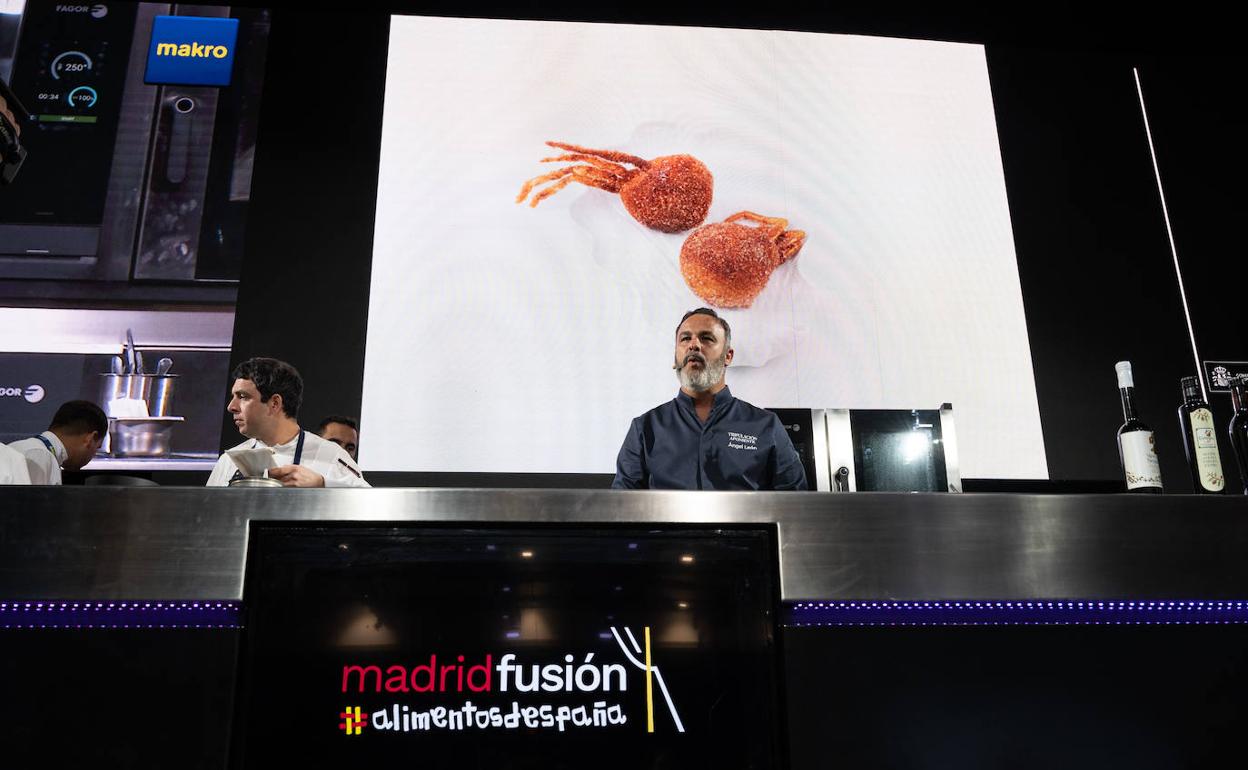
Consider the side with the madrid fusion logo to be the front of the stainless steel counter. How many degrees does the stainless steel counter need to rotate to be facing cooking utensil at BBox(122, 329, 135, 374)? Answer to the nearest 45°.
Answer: approximately 135° to its right

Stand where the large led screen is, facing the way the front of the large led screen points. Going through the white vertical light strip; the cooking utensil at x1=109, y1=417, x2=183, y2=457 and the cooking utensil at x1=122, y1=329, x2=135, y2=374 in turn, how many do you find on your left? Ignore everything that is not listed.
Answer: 1

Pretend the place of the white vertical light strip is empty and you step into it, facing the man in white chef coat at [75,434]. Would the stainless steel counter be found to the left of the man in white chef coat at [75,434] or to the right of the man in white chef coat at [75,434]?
left

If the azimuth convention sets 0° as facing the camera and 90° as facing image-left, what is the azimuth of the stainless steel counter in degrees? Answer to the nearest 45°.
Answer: approximately 0°

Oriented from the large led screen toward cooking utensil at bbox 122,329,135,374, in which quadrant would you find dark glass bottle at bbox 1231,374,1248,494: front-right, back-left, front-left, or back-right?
back-left

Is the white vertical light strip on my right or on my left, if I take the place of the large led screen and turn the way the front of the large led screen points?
on my left

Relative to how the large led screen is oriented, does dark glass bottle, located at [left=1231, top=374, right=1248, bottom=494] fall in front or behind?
in front

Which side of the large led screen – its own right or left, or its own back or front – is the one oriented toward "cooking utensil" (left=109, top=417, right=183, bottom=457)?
right

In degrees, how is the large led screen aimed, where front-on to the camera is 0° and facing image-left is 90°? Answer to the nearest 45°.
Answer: approximately 0°
